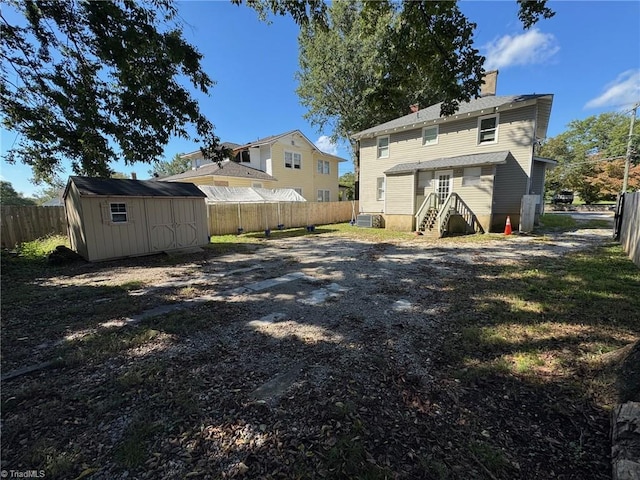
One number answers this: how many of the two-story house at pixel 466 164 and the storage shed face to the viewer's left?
0

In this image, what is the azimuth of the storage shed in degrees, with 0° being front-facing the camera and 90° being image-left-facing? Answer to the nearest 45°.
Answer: approximately 315°

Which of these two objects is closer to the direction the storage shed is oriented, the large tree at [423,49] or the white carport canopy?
the large tree

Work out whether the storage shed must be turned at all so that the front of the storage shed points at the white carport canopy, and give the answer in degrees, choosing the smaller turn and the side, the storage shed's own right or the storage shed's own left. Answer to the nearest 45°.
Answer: approximately 90° to the storage shed's own left

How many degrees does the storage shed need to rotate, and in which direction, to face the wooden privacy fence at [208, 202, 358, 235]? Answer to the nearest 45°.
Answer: approximately 90° to its left
